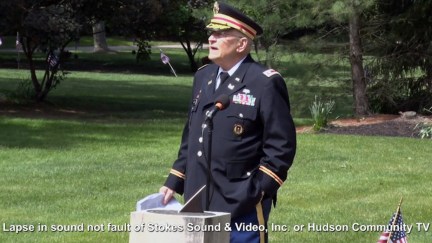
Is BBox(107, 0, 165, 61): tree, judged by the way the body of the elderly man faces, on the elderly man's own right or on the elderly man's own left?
on the elderly man's own right

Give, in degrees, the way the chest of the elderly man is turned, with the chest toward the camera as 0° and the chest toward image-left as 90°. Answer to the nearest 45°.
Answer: approximately 45°

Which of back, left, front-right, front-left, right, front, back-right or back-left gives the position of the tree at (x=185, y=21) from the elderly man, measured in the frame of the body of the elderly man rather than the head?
back-right

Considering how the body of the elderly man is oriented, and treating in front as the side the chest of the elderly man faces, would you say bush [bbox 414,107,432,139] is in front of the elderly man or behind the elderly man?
behind

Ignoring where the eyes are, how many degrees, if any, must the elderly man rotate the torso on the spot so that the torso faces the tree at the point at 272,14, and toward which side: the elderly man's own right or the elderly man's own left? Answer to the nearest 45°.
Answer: approximately 135° to the elderly man's own right

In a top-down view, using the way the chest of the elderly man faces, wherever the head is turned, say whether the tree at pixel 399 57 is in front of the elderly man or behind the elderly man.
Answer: behind
